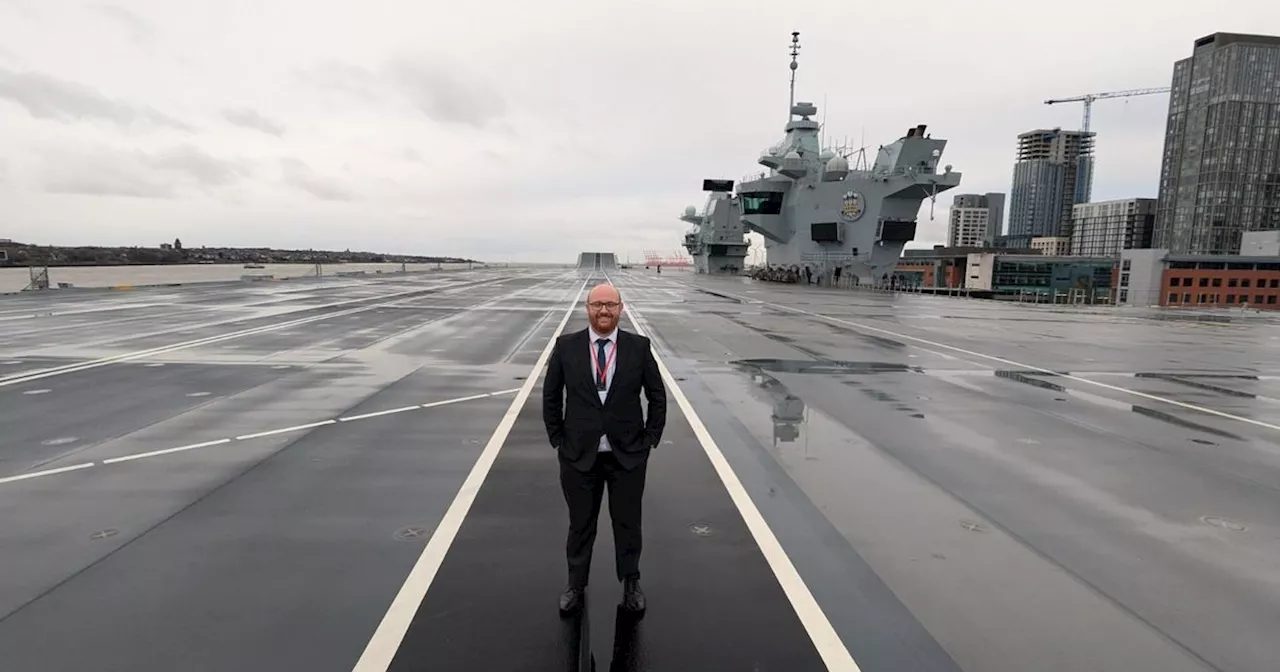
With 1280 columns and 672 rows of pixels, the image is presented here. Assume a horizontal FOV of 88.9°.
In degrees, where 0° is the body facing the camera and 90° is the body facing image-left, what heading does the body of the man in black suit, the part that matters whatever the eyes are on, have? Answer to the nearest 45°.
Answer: approximately 0°
